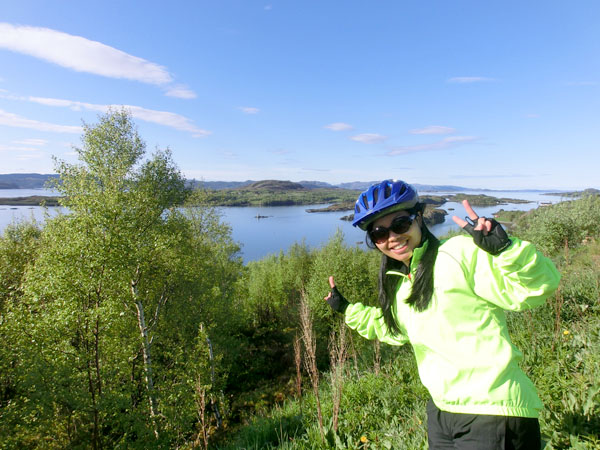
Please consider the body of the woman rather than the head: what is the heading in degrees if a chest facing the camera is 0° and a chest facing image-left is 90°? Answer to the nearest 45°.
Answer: approximately 45°

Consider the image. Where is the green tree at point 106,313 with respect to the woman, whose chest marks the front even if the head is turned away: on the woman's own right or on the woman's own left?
on the woman's own right
